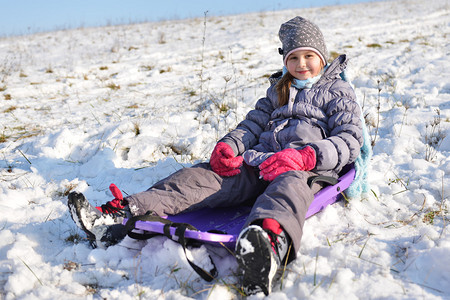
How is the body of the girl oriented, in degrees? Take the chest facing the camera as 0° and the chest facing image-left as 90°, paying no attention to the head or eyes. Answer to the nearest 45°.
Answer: approximately 45°
